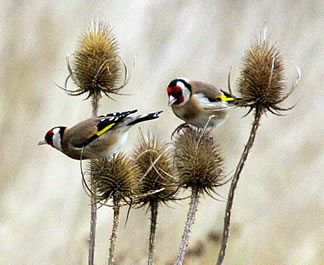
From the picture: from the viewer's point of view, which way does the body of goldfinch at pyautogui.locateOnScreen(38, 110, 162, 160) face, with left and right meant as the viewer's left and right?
facing to the left of the viewer

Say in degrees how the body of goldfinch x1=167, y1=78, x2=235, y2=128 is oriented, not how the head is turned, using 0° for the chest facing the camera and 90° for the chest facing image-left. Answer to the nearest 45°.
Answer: approximately 45°
